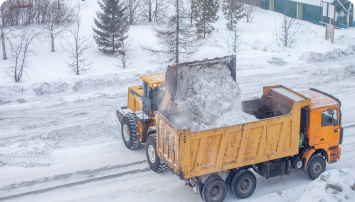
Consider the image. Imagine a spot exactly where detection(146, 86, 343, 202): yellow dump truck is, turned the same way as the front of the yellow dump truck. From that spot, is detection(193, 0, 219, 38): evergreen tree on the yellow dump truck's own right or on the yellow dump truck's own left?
on the yellow dump truck's own left

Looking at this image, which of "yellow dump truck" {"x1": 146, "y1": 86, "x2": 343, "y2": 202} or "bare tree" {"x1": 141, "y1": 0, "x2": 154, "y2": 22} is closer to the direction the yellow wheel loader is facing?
the yellow dump truck

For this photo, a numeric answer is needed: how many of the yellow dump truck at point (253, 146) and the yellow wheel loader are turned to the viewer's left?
0

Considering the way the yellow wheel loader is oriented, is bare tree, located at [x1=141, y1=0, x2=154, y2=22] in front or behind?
behind

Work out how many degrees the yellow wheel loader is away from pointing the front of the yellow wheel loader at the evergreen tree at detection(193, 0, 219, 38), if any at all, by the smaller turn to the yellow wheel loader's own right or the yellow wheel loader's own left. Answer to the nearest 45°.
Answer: approximately 135° to the yellow wheel loader's own left

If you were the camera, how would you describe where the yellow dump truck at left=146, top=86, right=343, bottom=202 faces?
facing away from the viewer and to the right of the viewer

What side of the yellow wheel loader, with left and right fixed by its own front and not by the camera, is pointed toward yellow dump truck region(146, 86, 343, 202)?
front

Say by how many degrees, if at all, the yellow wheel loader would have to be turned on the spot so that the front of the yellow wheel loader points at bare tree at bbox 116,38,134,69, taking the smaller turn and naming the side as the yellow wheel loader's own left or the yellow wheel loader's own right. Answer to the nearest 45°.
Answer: approximately 135° to the yellow wheel loader's own left
